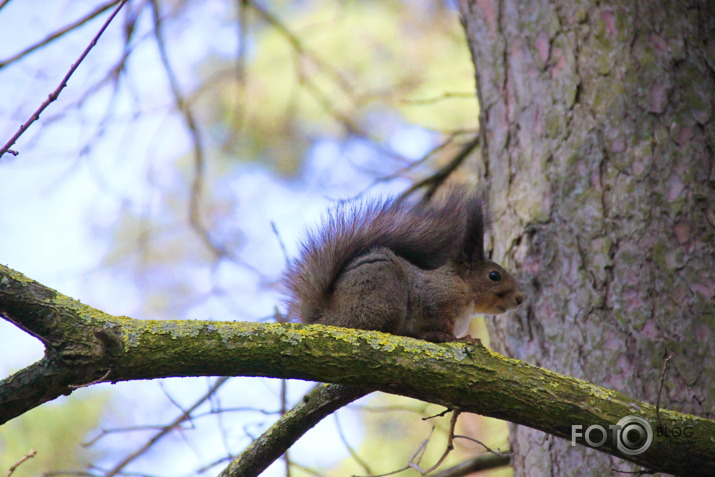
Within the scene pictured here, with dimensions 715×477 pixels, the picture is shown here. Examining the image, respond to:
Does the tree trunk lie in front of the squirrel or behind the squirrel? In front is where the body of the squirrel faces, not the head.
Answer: in front

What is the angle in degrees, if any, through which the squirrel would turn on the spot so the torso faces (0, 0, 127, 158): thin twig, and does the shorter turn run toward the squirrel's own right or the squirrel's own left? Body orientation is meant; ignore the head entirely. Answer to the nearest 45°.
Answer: approximately 135° to the squirrel's own right

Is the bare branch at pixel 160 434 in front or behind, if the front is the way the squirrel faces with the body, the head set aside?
behind

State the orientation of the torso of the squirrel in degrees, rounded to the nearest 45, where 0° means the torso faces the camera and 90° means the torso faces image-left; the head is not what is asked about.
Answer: approximately 270°
